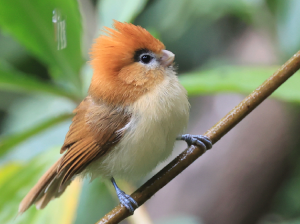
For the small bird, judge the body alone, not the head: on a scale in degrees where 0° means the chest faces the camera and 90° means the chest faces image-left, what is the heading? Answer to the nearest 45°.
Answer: approximately 270°

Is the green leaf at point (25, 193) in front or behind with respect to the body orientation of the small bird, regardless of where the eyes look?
behind
